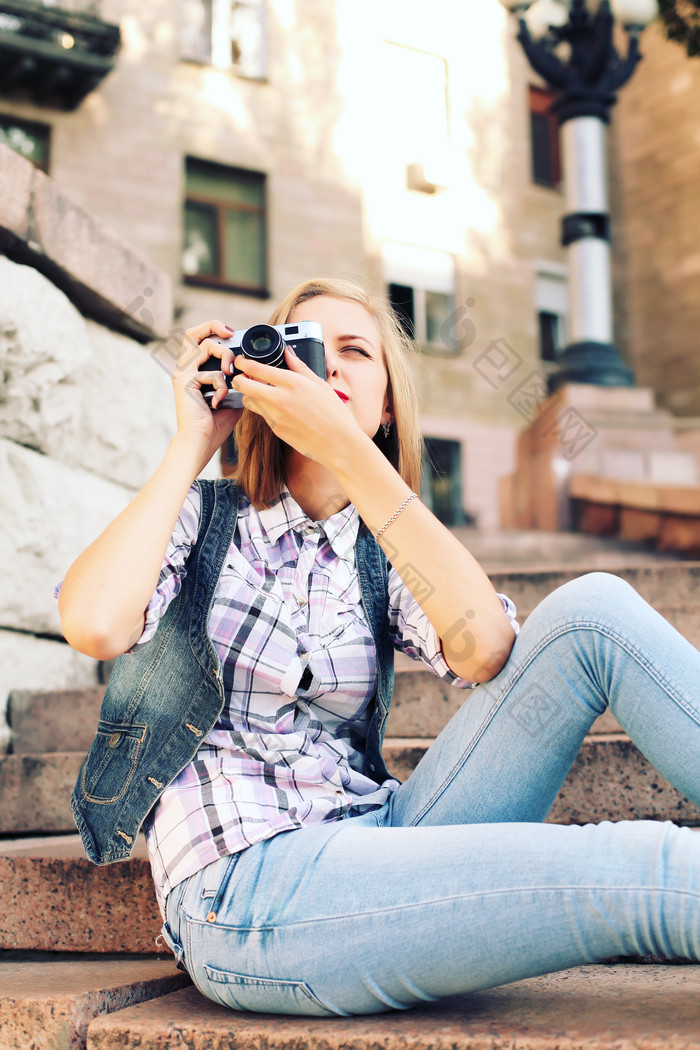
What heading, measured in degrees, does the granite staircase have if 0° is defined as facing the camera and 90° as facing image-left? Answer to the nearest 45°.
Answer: approximately 0°

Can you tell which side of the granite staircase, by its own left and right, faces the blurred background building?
back

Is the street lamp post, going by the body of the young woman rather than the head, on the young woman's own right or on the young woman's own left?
on the young woman's own left

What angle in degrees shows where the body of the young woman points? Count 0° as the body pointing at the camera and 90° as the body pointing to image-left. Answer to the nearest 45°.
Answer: approximately 315°

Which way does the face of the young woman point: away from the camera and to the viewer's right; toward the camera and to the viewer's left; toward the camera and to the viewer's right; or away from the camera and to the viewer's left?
toward the camera and to the viewer's left

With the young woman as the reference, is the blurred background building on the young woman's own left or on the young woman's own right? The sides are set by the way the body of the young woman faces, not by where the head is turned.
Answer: on the young woman's own left
